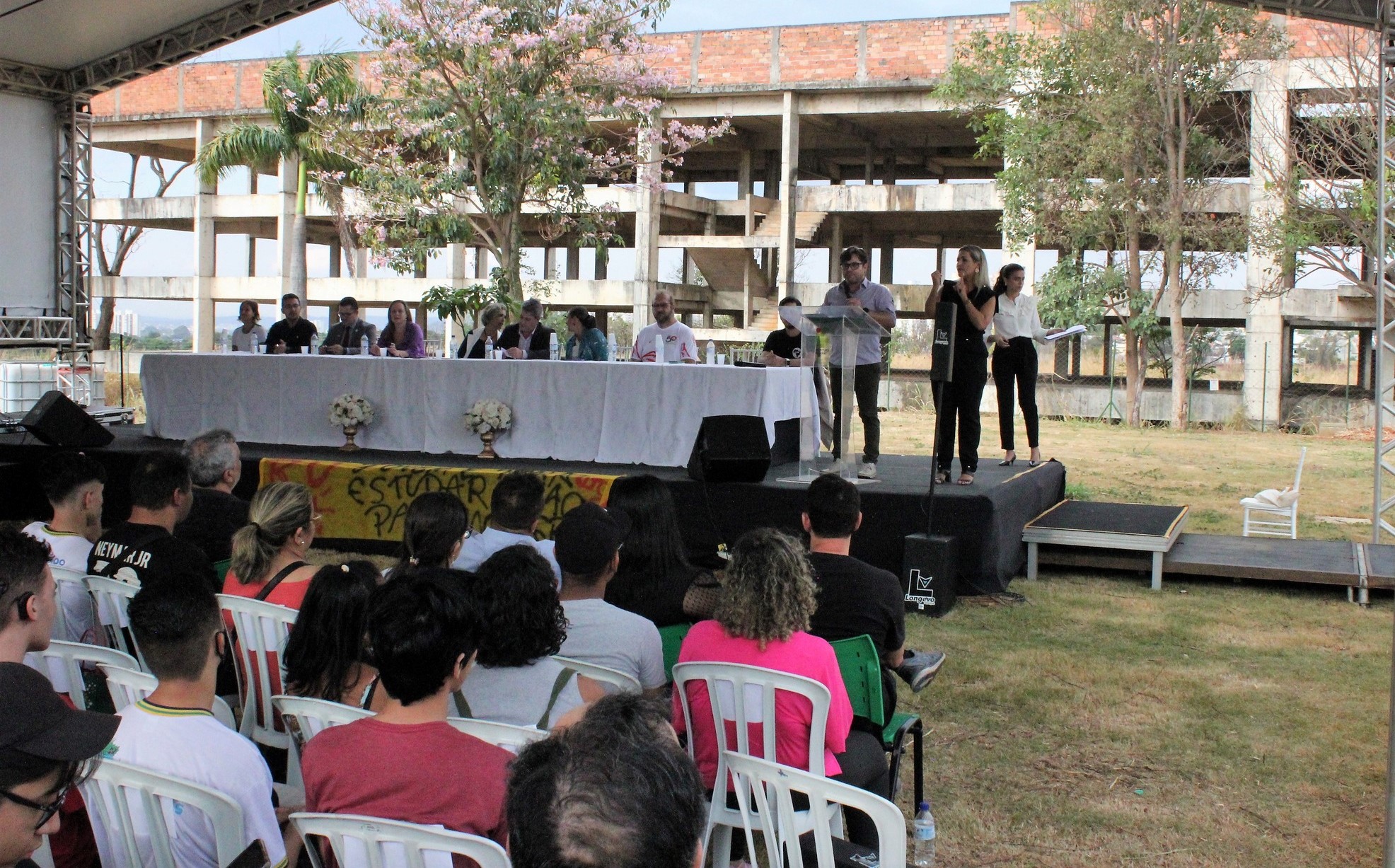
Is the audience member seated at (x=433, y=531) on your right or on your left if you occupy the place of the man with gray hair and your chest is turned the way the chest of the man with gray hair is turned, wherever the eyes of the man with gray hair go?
on your right

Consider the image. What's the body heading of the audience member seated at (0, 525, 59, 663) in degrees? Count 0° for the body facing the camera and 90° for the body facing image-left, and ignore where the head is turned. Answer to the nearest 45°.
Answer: approximately 225°

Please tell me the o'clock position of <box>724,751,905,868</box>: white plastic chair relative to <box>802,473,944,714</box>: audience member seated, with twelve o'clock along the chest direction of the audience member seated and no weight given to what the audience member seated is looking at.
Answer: The white plastic chair is roughly at 6 o'clock from the audience member seated.

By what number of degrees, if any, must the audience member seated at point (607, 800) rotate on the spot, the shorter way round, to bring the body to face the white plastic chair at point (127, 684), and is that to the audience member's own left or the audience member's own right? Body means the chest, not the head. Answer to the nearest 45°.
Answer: approximately 45° to the audience member's own left

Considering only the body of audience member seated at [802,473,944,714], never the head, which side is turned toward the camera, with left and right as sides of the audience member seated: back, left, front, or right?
back

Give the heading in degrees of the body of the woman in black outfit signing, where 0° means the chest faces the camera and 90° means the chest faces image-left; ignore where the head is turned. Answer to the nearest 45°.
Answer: approximately 45°

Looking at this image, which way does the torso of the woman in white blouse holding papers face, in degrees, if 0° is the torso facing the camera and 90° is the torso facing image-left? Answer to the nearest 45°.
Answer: approximately 315°

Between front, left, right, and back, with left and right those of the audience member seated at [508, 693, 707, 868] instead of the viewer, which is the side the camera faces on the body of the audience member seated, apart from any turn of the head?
back

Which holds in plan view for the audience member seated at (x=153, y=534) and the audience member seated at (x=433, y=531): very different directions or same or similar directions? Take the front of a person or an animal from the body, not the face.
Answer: same or similar directions

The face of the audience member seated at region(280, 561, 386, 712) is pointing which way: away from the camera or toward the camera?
away from the camera

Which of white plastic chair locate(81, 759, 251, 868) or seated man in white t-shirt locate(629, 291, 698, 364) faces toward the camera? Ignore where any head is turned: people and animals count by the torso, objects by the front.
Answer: the seated man in white t-shirt

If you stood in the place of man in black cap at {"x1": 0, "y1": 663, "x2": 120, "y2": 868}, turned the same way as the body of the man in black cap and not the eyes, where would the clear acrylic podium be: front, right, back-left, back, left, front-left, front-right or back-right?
front-left

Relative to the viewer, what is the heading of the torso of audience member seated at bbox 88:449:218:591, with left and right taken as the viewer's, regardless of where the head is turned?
facing away from the viewer and to the right of the viewer

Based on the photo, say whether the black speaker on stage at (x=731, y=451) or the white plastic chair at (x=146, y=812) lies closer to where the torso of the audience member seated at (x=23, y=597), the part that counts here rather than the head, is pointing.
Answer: the black speaker on stage

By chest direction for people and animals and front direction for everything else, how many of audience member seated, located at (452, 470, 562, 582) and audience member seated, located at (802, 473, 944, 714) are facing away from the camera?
2

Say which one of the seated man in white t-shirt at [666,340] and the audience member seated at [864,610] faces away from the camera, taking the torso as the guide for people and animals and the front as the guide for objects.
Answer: the audience member seated

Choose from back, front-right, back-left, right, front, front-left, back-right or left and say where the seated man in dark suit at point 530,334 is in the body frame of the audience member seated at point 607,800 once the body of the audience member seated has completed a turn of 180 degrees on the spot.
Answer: back

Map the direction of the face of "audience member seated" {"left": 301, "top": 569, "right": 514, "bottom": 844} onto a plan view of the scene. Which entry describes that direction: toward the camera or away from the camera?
away from the camera

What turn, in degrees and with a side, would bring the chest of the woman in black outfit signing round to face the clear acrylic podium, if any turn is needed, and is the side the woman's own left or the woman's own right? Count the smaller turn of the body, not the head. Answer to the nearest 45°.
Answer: approximately 45° to the woman's own right

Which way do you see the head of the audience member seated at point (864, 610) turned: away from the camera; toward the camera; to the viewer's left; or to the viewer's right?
away from the camera

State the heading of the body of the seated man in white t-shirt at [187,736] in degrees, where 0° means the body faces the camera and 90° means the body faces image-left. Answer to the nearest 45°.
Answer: approximately 225°

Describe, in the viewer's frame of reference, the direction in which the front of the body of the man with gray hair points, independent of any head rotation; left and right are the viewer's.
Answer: facing away from the viewer and to the right of the viewer
